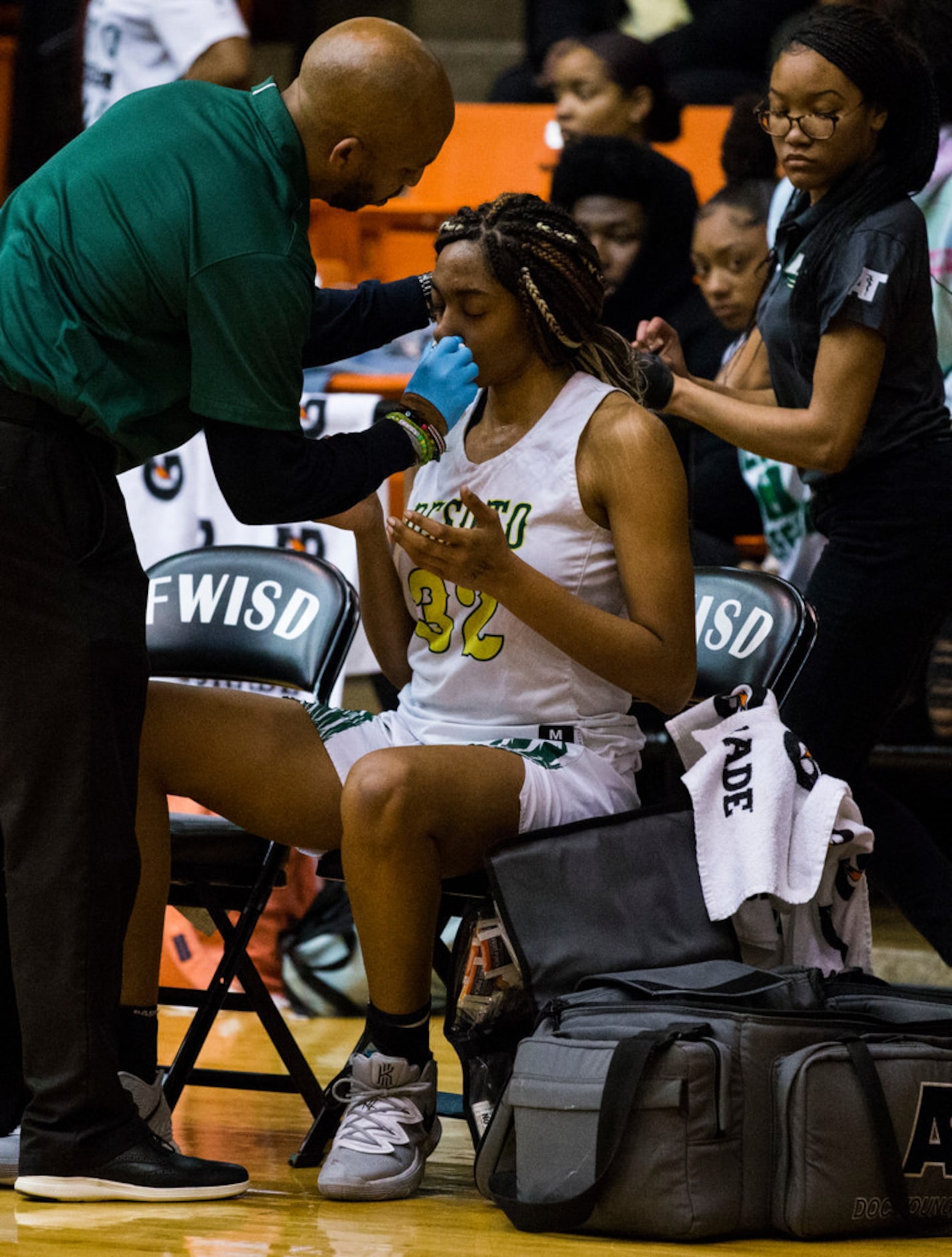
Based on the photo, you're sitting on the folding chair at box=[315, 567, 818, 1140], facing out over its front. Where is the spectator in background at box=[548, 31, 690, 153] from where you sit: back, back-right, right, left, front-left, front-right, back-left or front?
back-right

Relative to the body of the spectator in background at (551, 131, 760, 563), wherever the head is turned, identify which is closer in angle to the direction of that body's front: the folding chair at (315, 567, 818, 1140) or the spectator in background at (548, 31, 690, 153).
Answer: the folding chair

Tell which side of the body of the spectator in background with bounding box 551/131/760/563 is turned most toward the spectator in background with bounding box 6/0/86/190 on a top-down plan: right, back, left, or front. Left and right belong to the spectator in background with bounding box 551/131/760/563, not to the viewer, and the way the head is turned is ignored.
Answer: right

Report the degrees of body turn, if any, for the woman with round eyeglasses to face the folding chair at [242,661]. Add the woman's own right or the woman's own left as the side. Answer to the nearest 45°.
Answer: approximately 45° to the woman's own right

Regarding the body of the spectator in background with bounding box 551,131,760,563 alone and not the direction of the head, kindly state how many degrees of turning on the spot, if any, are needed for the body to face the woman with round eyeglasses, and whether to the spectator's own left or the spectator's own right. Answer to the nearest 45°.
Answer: approximately 45° to the spectator's own left

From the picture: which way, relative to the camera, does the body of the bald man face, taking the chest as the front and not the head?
to the viewer's right

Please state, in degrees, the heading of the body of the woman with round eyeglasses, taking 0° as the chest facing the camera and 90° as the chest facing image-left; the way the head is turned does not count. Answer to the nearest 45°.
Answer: approximately 45°
